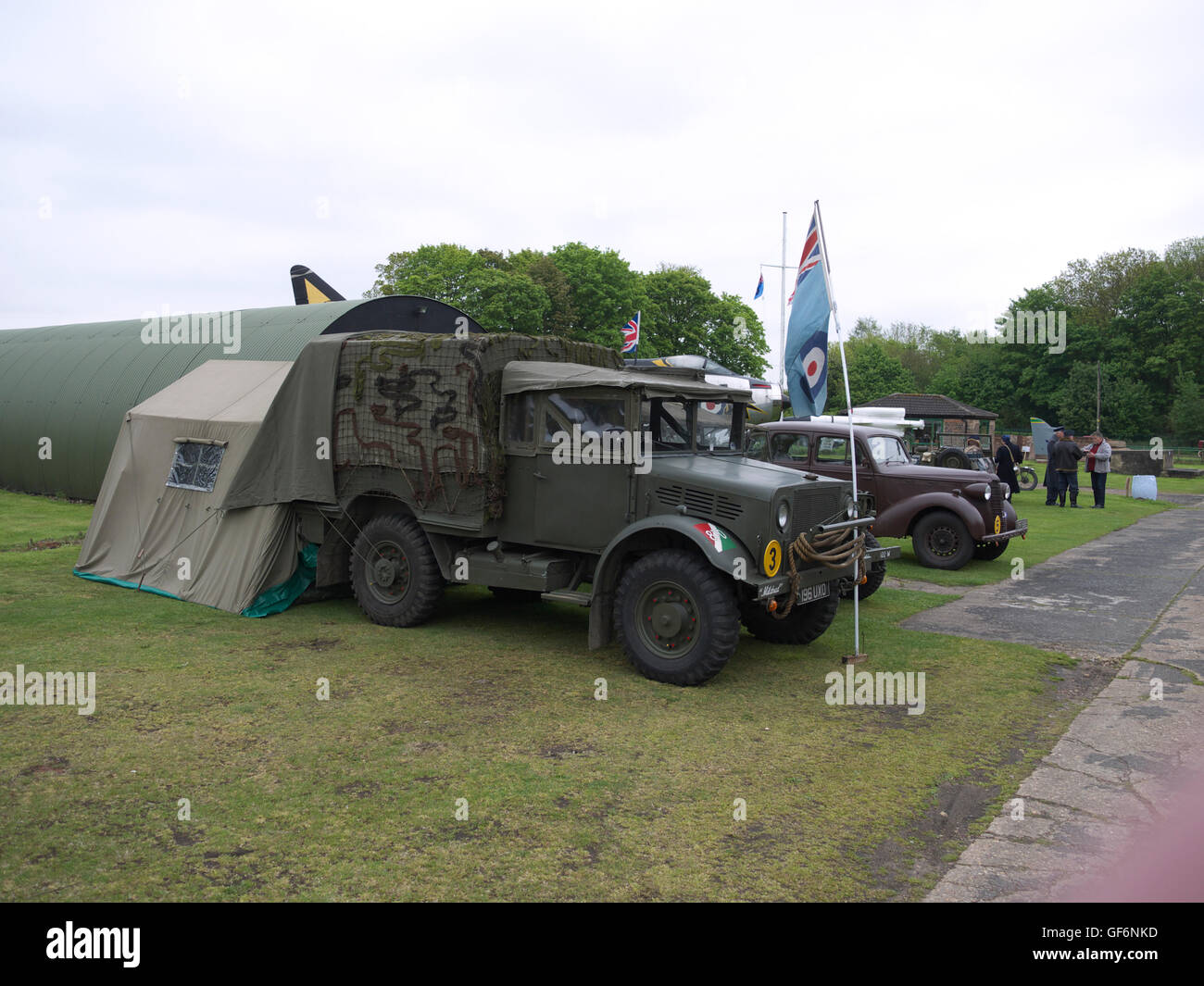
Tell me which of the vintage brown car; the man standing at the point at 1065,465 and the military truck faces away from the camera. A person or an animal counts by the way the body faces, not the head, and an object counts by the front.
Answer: the man standing

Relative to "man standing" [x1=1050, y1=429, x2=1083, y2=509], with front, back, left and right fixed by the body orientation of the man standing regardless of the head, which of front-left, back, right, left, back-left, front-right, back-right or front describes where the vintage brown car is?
back

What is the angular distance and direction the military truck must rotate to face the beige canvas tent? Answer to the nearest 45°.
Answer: approximately 180°

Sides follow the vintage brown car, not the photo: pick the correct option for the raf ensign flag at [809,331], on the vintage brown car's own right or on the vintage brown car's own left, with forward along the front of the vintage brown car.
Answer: on the vintage brown car's own right

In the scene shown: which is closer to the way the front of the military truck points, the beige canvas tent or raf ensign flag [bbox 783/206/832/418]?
the raf ensign flag

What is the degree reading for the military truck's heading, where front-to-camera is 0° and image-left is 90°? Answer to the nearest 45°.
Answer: approximately 315°

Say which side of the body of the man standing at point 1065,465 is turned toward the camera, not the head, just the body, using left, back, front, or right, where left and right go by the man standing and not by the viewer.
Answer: back

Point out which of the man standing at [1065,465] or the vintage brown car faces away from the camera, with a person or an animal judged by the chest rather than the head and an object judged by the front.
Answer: the man standing

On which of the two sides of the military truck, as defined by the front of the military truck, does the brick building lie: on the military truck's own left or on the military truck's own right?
on the military truck's own left

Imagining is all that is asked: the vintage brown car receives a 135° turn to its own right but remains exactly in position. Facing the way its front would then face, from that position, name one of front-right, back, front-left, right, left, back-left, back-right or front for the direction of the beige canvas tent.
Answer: front-left

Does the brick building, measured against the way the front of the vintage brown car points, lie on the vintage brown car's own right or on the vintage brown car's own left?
on the vintage brown car's own left

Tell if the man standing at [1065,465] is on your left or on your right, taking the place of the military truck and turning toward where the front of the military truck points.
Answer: on your left
